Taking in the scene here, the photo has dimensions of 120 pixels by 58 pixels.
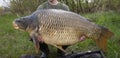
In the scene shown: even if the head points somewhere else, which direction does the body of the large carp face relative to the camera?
to the viewer's left
